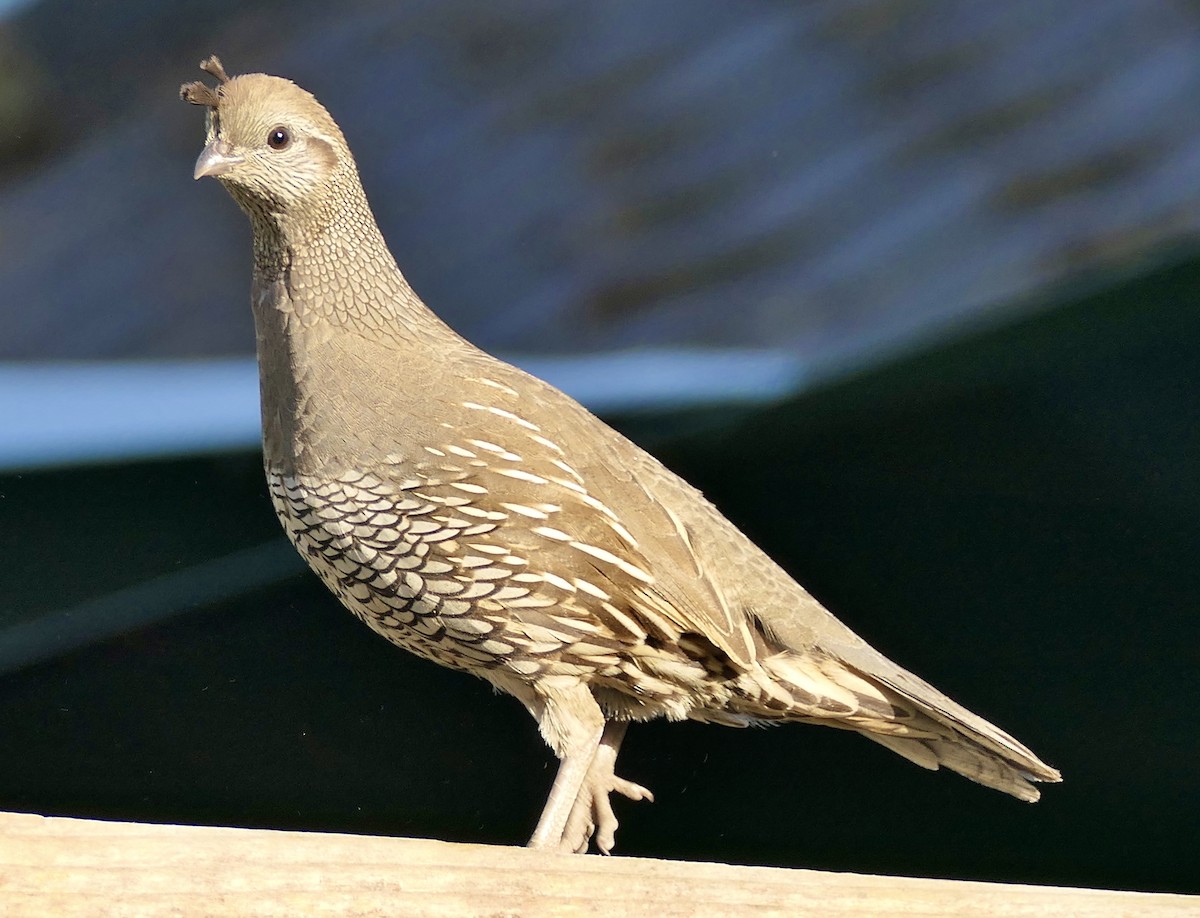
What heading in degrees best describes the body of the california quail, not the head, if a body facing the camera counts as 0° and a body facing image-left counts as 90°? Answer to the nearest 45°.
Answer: approximately 90°
